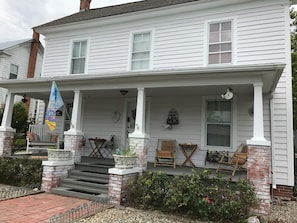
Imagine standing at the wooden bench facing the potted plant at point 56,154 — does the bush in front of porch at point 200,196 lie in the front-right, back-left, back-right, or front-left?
front-left

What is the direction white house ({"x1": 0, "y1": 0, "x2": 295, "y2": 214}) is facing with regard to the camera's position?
facing the viewer and to the left of the viewer

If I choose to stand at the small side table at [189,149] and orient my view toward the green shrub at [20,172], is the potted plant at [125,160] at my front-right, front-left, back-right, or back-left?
front-left

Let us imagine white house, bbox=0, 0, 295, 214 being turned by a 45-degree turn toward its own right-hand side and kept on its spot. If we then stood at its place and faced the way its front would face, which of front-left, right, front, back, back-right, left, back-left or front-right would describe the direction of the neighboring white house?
front-right
